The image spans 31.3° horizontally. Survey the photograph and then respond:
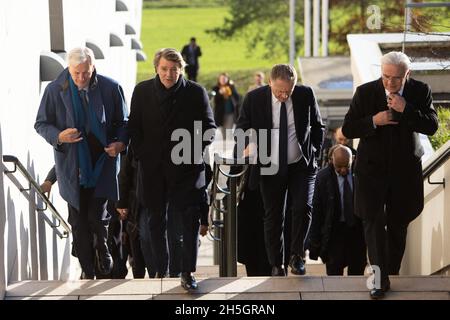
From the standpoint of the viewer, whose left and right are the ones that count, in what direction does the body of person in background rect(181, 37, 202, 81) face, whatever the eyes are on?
facing the viewer

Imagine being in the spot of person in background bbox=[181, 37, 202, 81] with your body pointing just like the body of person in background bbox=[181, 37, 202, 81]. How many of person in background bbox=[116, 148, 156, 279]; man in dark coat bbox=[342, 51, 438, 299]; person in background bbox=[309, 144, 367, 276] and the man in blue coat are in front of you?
4

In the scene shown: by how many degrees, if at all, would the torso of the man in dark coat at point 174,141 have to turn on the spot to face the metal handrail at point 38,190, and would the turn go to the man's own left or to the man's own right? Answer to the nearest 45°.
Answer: approximately 135° to the man's own right

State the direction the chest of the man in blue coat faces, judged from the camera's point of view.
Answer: toward the camera

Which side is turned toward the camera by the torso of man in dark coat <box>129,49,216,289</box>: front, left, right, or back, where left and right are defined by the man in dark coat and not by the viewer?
front

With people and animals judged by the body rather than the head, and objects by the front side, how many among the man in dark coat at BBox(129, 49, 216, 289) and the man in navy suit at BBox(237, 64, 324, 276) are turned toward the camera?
2

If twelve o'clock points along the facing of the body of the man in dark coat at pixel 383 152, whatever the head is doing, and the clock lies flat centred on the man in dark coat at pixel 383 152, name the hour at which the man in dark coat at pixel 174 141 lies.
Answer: the man in dark coat at pixel 174 141 is roughly at 3 o'clock from the man in dark coat at pixel 383 152.

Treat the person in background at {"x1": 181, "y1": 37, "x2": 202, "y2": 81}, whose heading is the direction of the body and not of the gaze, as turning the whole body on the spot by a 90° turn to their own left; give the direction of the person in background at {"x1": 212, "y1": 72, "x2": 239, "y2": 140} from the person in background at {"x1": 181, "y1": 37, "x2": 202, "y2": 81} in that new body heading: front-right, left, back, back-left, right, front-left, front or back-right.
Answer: right

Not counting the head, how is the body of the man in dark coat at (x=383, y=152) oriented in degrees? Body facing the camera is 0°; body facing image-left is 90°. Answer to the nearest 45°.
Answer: approximately 0°

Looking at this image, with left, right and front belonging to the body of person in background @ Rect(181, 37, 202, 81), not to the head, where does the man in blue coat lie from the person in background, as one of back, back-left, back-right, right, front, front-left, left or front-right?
front

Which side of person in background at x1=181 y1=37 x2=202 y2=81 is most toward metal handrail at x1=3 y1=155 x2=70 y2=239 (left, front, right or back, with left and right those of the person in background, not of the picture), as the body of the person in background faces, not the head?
front

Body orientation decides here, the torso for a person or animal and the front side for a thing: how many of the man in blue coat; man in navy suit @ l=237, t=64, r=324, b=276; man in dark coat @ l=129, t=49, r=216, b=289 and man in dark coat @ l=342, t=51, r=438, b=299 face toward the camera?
4

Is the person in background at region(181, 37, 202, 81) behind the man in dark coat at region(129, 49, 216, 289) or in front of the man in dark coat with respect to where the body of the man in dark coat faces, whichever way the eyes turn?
behind
